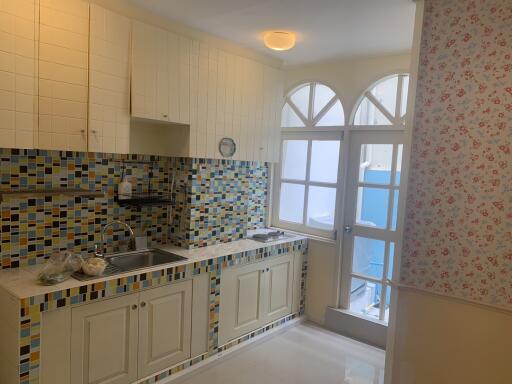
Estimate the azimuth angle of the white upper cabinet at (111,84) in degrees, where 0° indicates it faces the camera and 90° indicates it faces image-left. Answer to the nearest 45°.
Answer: approximately 315°

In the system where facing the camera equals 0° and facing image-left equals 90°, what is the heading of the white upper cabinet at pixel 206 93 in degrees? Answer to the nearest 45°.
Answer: approximately 315°

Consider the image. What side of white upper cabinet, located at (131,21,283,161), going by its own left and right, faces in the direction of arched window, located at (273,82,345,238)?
left

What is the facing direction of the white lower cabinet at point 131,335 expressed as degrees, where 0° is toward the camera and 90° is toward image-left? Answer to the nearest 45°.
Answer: approximately 315°

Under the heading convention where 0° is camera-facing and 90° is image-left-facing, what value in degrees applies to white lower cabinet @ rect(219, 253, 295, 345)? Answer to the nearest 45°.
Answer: approximately 315°

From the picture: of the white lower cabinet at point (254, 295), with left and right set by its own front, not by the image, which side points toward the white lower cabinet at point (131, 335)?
right

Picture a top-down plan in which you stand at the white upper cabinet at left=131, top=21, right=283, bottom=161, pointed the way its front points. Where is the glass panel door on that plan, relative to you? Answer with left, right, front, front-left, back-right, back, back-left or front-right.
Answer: front-left

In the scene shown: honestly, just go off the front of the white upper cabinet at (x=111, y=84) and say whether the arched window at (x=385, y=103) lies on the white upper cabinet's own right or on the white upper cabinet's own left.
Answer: on the white upper cabinet's own left

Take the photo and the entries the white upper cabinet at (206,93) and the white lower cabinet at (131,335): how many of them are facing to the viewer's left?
0
